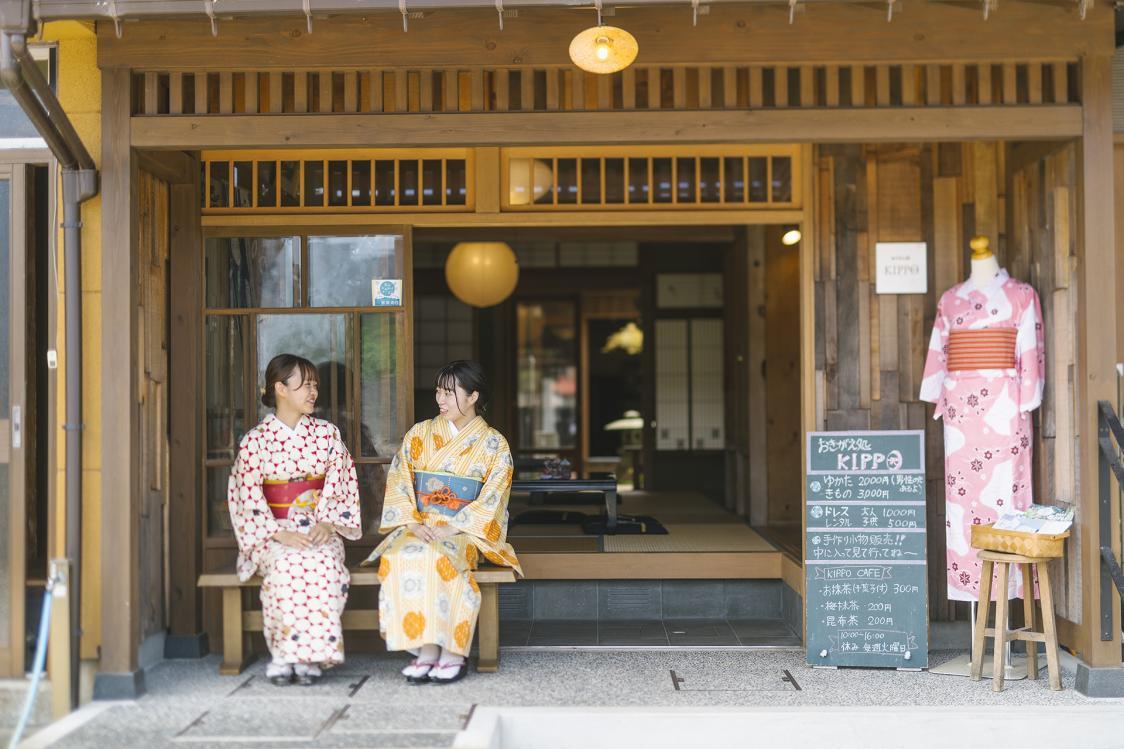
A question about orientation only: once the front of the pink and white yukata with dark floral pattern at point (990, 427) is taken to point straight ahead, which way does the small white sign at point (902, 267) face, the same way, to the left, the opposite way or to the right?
the same way

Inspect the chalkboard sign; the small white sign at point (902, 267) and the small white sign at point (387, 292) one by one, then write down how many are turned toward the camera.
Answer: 3

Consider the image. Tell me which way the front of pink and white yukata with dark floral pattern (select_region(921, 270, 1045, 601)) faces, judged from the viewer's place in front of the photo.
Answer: facing the viewer

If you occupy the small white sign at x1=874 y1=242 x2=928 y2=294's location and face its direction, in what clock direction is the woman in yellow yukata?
The woman in yellow yukata is roughly at 2 o'clock from the small white sign.

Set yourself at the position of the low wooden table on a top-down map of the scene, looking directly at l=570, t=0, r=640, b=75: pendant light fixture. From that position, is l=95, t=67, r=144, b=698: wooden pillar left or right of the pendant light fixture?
right

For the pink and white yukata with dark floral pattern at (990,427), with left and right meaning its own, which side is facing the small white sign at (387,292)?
right

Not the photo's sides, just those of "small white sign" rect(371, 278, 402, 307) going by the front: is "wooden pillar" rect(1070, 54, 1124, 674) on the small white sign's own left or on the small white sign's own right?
on the small white sign's own left

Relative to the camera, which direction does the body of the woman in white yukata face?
toward the camera

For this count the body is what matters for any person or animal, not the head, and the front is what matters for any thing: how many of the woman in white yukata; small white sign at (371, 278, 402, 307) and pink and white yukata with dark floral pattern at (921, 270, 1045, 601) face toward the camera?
3

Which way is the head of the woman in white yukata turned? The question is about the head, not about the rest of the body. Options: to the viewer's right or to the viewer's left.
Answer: to the viewer's right

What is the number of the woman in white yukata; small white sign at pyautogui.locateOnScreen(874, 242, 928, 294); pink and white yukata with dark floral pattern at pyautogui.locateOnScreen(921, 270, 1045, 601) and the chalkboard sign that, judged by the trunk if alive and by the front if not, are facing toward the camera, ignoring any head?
4

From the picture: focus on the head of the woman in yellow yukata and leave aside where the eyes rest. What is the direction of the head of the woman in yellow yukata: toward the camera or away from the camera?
toward the camera

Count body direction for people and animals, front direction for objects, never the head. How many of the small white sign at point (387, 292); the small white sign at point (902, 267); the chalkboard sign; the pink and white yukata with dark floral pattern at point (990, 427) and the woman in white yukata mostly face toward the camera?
5

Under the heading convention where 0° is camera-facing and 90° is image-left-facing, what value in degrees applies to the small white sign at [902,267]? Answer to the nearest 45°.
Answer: approximately 0°

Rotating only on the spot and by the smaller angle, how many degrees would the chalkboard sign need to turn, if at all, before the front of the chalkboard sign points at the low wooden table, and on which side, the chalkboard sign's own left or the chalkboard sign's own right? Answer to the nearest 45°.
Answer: approximately 135° to the chalkboard sign's own right

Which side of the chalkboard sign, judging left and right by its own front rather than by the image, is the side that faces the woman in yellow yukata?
right
